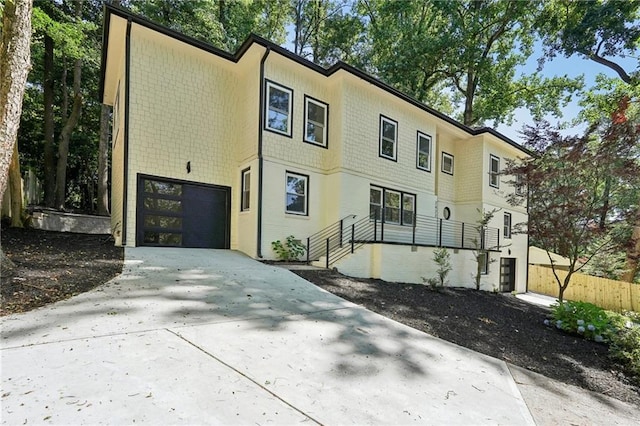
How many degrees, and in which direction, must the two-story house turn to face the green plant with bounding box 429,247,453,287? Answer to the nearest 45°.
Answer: approximately 45° to its left

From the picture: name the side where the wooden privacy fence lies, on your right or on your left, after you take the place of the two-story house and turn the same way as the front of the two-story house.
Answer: on your left

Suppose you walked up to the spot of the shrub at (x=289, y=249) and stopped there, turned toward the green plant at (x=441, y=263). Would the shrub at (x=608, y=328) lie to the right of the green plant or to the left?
right

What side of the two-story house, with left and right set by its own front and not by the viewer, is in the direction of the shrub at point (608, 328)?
front

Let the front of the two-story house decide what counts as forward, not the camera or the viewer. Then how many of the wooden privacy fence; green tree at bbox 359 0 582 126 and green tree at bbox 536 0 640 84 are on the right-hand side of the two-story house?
0
